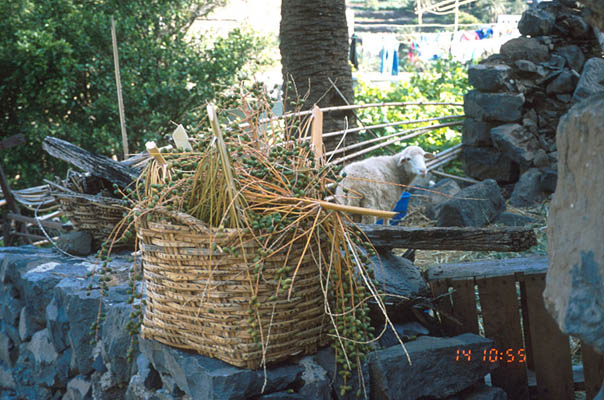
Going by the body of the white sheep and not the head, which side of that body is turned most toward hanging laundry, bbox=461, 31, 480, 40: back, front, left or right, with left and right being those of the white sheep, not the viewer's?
left

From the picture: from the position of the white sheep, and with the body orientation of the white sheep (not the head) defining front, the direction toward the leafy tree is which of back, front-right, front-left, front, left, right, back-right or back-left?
back-left

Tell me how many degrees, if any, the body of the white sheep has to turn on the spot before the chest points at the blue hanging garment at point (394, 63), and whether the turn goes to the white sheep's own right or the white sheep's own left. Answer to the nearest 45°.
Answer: approximately 90° to the white sheep's own left

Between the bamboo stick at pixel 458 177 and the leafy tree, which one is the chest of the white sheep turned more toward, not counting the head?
the bamboo stick

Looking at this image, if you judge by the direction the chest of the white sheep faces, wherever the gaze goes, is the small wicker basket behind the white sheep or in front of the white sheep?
behind

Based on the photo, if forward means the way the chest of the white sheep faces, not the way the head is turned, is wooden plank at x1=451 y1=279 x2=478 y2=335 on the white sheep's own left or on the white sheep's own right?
on the white sheep's own right

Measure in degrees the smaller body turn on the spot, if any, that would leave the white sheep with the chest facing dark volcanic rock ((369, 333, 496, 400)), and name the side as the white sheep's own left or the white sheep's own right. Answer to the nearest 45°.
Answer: approximately 90° to the white sheep's own right

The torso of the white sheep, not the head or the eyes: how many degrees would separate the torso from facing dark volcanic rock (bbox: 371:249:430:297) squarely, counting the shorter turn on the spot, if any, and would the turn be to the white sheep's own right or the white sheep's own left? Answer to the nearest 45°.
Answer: approximately 90° to the white sheep's own right

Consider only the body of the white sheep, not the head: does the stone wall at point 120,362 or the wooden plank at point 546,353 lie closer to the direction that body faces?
the wooden plank

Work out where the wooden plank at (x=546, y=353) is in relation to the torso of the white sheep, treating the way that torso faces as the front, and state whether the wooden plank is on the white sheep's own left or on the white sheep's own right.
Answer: on the white sheep's own right

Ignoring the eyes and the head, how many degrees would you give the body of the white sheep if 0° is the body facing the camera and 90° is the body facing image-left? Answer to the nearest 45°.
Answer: approximately 270°

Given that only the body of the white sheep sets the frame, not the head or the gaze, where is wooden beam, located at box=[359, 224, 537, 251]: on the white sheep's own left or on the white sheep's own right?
on the white sheep's own right

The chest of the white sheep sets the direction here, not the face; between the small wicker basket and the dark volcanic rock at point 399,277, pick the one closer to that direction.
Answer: the dark volcanic rock
